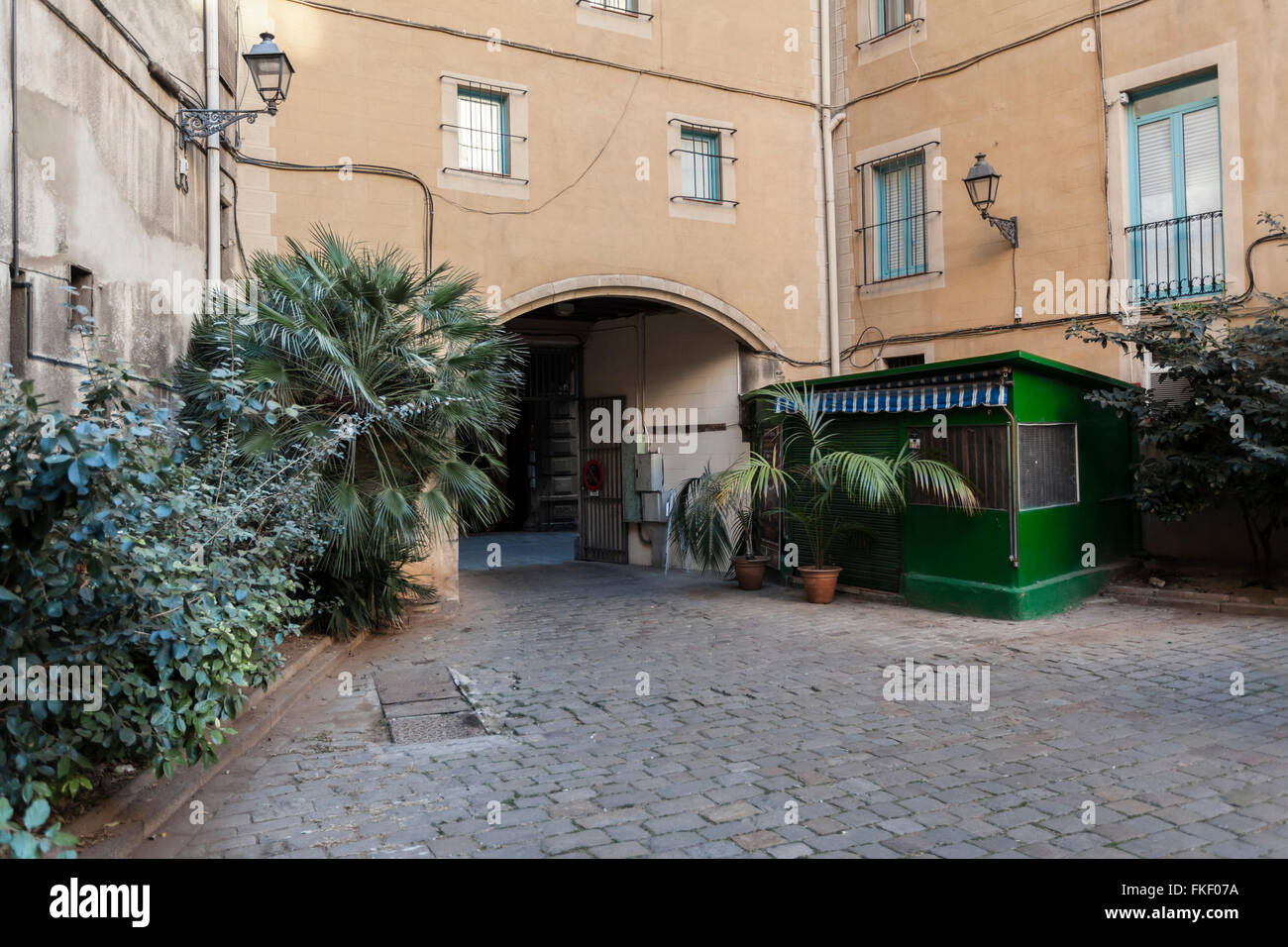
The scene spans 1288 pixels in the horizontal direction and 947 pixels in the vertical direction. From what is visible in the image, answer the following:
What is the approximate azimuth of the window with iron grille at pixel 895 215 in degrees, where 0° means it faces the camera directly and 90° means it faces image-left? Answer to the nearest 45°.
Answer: approximately 45°

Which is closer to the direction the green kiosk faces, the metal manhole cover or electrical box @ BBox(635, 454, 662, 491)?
the metal manhole cover

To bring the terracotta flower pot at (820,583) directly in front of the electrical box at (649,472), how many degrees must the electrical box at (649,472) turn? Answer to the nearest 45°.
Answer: approximately 90° to its left

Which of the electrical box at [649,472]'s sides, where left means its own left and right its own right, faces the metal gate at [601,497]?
right

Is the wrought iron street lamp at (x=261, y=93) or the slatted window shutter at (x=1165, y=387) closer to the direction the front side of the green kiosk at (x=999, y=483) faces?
the wrought iron street lamp

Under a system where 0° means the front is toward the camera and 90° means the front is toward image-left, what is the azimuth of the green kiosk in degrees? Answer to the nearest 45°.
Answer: approximately 45°
